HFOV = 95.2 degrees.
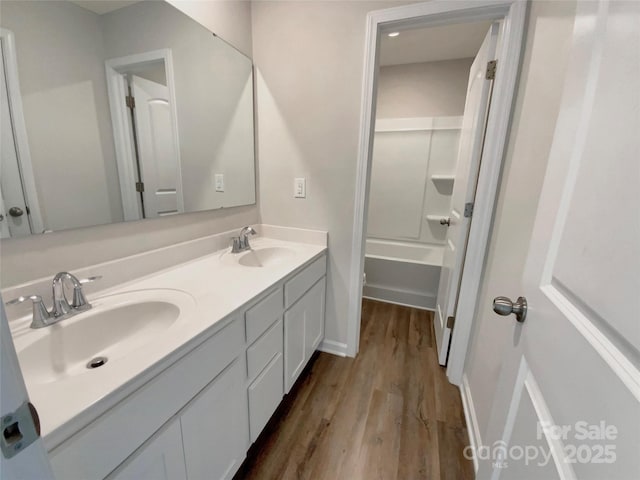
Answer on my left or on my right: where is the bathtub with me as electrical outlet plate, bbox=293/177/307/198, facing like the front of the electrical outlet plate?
on my left

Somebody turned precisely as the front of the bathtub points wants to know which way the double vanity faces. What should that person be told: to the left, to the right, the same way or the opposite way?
to the left

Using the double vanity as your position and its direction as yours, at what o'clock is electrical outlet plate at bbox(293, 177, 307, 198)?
The electrical outlet plate is roughly at 9 o'clock from the double vanity.

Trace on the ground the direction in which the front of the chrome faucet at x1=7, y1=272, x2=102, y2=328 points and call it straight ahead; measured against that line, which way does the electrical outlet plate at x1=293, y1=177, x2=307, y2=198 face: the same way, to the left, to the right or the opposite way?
to the right

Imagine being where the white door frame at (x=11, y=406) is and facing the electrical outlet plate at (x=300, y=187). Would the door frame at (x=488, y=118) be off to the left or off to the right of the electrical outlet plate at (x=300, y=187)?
right

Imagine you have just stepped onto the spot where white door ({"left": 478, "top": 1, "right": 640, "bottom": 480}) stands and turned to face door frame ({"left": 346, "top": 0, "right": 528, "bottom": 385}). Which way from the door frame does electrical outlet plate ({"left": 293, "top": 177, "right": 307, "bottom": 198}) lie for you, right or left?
left

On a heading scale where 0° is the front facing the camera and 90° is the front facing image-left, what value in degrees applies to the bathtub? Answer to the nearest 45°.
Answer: approximately 0°

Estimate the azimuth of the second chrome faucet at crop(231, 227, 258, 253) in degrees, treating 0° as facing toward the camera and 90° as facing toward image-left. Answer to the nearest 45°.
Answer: approximately 315°

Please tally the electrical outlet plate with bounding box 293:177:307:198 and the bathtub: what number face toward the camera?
2

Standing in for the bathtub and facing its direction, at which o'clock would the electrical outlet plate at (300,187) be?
The electrical outlet plate is roughly at 1 o'clock from the bathtub.

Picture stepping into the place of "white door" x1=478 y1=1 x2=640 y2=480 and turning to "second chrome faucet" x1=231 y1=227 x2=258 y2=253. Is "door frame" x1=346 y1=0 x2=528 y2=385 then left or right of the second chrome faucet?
right

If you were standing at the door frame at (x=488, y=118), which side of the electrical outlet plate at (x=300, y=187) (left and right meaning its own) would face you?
left

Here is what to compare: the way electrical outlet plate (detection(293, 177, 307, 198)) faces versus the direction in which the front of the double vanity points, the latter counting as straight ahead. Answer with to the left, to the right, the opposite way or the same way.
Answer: to the right

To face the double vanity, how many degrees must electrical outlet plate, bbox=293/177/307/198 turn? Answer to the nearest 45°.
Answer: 0° — it already faces it
